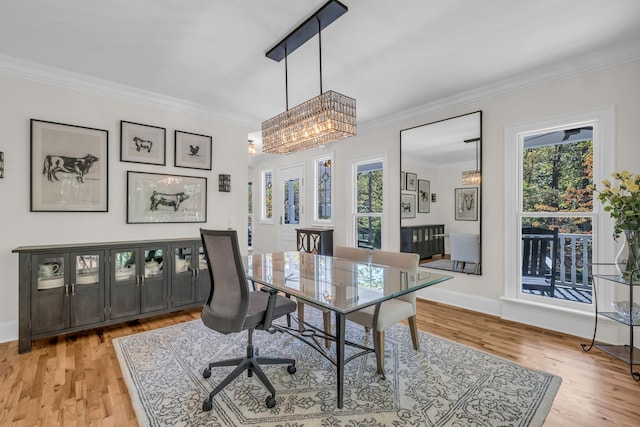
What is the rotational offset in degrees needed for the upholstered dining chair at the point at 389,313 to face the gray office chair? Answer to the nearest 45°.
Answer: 0° — it already faces it

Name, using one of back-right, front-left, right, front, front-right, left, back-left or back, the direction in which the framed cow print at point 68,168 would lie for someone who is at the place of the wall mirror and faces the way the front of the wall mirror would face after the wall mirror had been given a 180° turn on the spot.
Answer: back

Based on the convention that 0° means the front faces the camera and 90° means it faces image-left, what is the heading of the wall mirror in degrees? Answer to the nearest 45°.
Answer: approximately 45°

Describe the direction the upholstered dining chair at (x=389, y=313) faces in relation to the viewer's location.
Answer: facing the viewer and to the left of the viewer

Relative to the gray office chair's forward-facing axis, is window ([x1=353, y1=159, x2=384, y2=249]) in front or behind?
in front

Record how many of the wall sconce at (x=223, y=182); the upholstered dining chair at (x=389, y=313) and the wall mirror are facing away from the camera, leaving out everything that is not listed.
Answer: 0

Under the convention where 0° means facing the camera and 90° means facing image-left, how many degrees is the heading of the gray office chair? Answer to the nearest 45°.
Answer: approximately 225°

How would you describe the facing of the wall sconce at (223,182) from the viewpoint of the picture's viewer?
facing the viewer and to the right of the viewer

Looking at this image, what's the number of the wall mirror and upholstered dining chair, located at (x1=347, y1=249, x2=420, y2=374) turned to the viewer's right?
0

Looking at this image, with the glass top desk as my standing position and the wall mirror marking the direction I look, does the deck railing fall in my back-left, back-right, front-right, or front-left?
front-right

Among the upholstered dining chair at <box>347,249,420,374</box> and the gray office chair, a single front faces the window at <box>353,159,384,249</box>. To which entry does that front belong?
the gray office chair

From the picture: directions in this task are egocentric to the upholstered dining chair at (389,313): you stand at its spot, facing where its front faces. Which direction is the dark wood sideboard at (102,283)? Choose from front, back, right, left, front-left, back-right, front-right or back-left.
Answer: front-right

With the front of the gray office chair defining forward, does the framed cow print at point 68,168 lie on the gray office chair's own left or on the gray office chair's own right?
on the gray office chair's own left

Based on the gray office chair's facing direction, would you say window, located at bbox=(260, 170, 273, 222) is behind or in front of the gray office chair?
in front

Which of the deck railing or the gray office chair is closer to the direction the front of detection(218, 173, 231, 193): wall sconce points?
the deck railing

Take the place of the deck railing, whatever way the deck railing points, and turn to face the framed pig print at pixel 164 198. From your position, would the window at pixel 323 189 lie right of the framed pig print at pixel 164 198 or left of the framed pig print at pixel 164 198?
right

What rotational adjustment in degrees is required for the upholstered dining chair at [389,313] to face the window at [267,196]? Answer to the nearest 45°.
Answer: approximately 90° to its right
